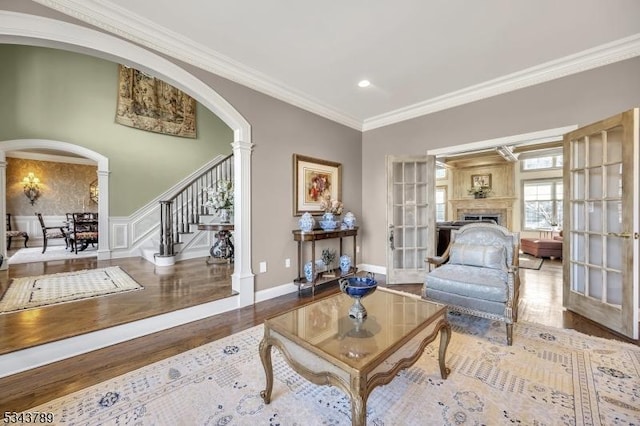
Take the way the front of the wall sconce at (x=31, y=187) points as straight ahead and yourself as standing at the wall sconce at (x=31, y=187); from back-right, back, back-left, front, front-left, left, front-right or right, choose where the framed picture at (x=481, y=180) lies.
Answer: front-left

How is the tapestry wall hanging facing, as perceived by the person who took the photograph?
facing the viewer and to the right of the viewer

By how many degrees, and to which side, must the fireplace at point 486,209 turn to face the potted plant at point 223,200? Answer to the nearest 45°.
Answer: approximately 45° to its right

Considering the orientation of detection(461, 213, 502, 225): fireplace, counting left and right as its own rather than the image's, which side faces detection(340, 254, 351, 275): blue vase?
front

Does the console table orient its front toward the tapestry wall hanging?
no

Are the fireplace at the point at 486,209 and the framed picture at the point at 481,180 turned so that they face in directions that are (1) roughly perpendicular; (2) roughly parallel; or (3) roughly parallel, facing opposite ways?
roughly parallel

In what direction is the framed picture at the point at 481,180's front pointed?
toward the camera

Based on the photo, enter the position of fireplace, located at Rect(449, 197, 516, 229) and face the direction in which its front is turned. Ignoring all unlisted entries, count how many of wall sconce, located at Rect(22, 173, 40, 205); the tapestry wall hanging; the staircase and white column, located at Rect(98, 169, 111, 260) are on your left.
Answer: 0

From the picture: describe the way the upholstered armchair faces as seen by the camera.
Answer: facing the viewer and to the left of the viewer

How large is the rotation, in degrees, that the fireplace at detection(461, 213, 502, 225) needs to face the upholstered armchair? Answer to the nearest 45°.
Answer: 0° — it already faces it

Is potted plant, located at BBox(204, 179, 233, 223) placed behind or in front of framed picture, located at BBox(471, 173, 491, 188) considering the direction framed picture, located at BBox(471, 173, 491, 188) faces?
in front

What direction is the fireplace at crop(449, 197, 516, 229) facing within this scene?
toward the camera

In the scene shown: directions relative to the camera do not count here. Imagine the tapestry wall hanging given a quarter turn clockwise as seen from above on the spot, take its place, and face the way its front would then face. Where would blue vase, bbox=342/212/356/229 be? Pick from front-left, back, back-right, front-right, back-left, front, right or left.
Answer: left

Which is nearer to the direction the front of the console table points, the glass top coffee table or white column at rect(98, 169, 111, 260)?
the glass top coffee table

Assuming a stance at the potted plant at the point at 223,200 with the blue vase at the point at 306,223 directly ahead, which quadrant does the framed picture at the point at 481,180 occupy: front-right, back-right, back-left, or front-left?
front-left

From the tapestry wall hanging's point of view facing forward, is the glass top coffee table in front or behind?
in front

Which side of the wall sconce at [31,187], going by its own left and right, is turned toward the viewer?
front

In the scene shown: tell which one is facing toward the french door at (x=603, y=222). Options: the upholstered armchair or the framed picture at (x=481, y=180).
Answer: the framed picture
